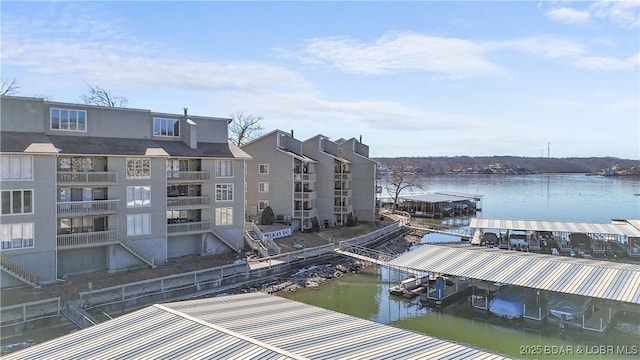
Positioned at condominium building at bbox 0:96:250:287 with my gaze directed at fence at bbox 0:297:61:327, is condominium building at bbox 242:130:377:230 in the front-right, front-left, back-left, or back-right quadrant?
back-left

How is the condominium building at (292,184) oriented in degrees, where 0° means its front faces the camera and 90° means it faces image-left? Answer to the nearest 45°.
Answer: approximately 315°

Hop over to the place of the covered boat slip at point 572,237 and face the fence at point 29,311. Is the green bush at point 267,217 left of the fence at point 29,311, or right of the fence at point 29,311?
right

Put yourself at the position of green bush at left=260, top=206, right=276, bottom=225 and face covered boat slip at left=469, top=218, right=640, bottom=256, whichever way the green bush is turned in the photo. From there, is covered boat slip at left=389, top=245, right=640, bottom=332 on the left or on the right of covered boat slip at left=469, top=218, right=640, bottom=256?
right

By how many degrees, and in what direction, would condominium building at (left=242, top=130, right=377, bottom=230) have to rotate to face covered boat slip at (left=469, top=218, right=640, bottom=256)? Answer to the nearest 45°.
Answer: approximately 45° to its left

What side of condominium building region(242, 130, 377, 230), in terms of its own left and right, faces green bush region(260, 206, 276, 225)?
right

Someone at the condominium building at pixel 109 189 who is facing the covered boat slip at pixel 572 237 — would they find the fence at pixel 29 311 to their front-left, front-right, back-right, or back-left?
back-right
